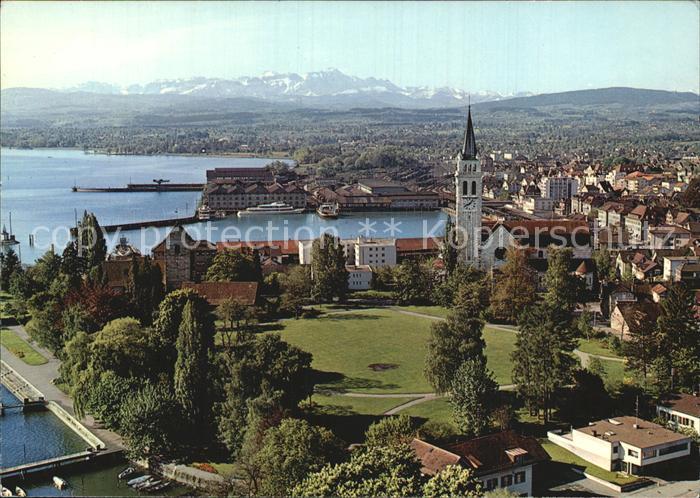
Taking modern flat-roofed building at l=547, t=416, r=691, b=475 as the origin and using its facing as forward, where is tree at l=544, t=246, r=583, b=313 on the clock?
The tree is roughly at 7 o'clock from the modern flat-roofed building.

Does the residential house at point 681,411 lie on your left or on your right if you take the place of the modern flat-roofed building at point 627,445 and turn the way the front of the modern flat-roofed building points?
on your left

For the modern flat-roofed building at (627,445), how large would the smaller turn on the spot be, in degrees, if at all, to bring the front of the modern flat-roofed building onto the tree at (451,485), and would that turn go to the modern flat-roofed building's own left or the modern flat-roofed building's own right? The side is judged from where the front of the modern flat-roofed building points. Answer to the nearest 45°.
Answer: approximately 90° to the modern flat-roofed building's own right

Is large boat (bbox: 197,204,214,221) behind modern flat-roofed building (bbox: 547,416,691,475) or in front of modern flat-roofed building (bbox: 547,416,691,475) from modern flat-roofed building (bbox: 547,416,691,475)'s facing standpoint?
behind

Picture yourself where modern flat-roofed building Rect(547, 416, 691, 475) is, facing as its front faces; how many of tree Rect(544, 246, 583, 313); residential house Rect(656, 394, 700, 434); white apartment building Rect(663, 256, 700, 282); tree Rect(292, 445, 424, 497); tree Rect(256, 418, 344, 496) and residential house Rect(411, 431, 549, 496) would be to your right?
3

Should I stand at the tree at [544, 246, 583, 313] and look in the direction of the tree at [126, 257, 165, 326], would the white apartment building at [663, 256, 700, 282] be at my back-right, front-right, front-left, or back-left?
back-right

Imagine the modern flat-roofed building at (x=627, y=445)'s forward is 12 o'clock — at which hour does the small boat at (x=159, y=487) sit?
The small boat is roughly at 4 o'clock from the modern flat-roofed building.

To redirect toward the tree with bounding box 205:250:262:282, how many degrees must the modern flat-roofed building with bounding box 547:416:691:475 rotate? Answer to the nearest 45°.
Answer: approximately 180°

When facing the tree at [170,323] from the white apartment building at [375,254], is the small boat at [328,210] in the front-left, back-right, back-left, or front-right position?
back-right

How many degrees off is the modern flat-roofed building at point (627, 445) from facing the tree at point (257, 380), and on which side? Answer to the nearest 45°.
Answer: approximately 135° to its right

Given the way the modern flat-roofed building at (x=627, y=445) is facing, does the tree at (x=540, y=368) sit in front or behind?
behind

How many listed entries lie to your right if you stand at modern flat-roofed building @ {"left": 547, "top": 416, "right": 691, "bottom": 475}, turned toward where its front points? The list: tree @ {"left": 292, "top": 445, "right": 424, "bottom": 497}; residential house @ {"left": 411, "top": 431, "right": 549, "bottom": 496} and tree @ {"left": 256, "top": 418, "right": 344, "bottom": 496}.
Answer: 3

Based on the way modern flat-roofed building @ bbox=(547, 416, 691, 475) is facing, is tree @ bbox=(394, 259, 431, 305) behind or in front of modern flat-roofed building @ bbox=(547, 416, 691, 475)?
behind

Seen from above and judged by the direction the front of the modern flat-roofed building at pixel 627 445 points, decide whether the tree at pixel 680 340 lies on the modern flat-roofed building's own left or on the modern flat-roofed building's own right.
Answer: on the modern flat-roofed building's own left

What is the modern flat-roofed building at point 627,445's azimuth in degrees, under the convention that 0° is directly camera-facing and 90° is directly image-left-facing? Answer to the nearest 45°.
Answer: approximately 315°
